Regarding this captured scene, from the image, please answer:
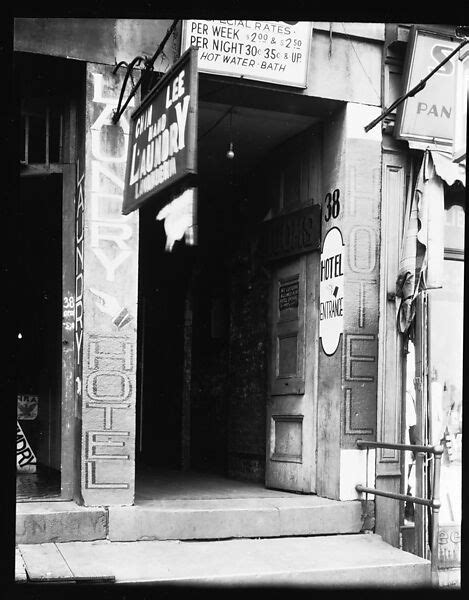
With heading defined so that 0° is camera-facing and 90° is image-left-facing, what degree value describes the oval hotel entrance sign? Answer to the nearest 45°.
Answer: approximately 45°

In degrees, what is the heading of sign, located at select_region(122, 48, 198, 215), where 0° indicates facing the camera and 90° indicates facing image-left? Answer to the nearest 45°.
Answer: approximately 45°
